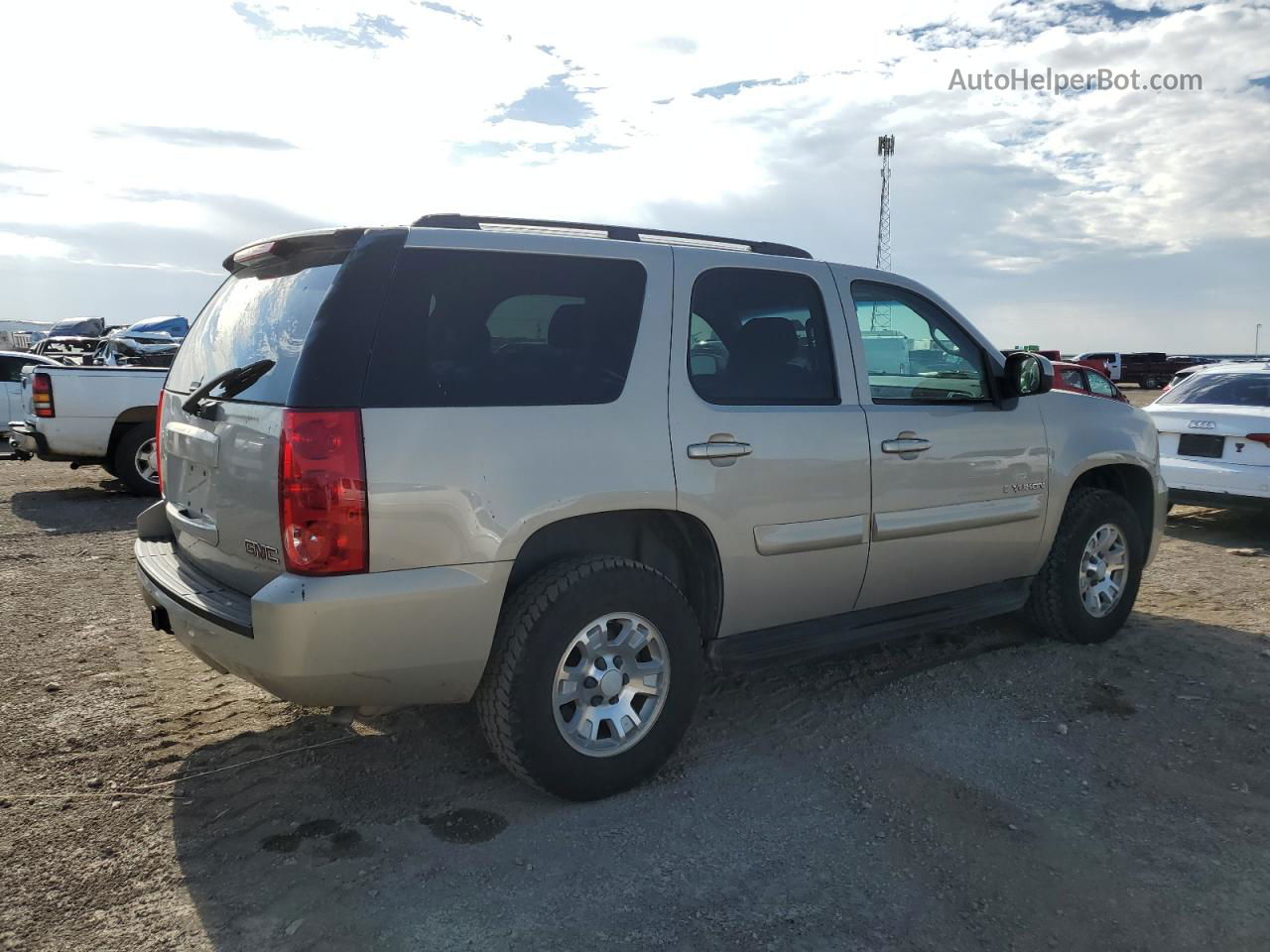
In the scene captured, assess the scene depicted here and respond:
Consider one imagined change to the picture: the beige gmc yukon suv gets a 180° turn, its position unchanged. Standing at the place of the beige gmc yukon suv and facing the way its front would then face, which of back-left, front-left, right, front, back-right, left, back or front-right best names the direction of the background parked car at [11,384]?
right

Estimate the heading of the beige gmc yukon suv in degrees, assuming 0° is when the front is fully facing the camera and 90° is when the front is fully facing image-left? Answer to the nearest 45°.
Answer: approximately 225°

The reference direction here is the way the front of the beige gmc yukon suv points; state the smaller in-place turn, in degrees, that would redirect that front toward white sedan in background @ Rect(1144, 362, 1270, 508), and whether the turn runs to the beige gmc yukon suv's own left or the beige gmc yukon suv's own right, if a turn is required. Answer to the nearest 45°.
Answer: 0° — it already faces it

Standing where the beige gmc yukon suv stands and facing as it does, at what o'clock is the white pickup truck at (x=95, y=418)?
The white pickup truck is roughly at 9 o'clock from the beige gmc yukon suv.

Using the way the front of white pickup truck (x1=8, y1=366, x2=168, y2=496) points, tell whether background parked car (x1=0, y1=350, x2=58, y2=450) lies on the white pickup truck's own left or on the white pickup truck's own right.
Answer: on the white pickup truck's own left

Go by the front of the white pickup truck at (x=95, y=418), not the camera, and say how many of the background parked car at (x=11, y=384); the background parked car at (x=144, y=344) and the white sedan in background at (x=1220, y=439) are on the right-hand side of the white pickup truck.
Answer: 1

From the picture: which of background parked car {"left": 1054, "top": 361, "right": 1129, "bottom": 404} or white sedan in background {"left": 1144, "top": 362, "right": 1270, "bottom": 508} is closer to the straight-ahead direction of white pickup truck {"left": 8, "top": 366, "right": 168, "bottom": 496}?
the background parked car

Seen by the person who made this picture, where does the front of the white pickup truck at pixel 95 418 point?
facing away from the viewer and to the right of the viewer

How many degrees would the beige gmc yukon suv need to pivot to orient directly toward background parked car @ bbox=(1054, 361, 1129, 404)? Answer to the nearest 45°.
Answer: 0° — it already faces it

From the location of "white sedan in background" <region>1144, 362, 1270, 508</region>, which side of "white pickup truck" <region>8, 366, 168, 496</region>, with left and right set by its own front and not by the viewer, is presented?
front
